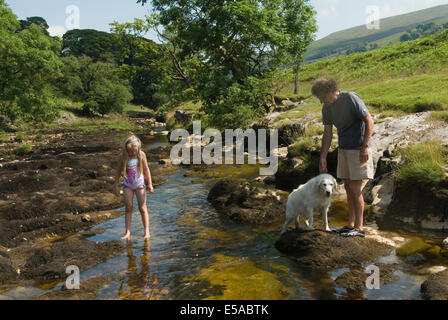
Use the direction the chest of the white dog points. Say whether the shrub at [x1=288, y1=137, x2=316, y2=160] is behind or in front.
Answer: behind

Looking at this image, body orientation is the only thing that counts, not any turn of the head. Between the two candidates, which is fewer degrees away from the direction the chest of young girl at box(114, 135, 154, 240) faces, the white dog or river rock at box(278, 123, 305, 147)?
the white dog

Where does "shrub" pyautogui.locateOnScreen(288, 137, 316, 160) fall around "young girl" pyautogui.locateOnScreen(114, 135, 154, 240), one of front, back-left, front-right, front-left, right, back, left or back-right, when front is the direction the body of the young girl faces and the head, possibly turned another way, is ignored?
back-left
